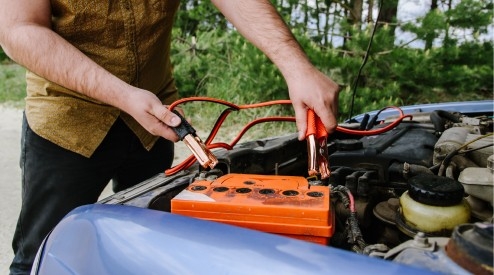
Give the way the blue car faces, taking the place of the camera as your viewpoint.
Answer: facing away from the viewer and to the left of the viewer

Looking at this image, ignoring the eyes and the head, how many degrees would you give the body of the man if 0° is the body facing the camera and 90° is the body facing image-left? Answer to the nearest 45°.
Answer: approximately 315°

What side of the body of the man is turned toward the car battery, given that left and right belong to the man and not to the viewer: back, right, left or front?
front

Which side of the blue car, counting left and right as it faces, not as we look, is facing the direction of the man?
front

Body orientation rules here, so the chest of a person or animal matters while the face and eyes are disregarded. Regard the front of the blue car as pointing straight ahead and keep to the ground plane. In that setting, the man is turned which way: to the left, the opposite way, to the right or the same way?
the opposite way
